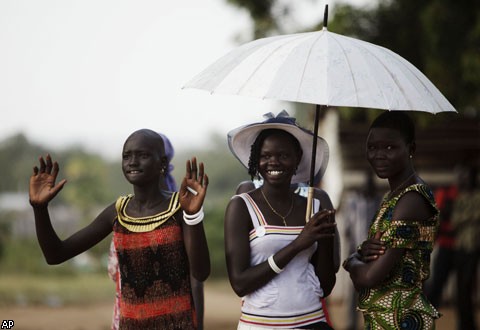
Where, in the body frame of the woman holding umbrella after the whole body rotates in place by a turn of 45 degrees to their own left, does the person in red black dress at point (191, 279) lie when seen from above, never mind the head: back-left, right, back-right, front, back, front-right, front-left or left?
back

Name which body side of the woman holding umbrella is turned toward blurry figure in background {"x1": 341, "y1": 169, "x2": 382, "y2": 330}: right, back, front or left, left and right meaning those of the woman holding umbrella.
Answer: back

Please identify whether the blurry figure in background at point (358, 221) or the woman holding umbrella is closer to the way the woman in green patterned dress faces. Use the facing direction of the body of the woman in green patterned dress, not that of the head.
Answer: the woman holding umbrella

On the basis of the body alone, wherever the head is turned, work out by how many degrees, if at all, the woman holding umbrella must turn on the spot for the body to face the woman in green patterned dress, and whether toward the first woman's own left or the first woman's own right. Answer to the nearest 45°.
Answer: approximately 90° to the first woman's own left

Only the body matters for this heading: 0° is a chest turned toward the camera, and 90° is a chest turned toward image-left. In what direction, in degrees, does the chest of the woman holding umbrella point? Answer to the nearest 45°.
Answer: approximately 0°

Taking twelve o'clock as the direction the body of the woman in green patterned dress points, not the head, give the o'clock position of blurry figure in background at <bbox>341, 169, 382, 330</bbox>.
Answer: The blurry figure in background is roughly at 3 o'clock from the woman in green patterned dress.

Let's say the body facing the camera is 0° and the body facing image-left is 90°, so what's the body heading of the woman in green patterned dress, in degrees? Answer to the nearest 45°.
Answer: approximately 90°
